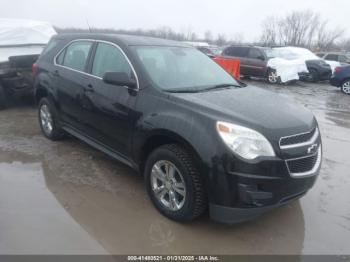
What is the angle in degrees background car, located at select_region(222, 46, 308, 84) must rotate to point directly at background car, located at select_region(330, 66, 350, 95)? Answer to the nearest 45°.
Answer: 0° — it already faces it

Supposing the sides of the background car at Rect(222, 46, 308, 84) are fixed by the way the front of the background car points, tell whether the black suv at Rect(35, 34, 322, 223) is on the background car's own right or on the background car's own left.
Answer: on the background car's own right

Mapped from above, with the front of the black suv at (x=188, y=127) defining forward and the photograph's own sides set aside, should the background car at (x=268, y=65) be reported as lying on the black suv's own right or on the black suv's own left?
on the black suv's own left

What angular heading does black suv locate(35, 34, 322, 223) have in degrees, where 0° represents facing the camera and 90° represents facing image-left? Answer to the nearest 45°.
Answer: approximately 315°

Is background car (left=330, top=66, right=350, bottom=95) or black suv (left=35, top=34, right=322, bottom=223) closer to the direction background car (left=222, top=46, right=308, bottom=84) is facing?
the background car

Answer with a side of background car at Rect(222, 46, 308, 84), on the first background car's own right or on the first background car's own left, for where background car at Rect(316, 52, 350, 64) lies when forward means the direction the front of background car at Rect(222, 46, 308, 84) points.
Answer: on the first background car's own left

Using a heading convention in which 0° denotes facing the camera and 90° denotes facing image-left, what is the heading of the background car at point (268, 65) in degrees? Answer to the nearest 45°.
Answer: approximately 315°

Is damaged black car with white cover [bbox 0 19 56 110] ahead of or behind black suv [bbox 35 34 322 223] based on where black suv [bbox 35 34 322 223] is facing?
behind
